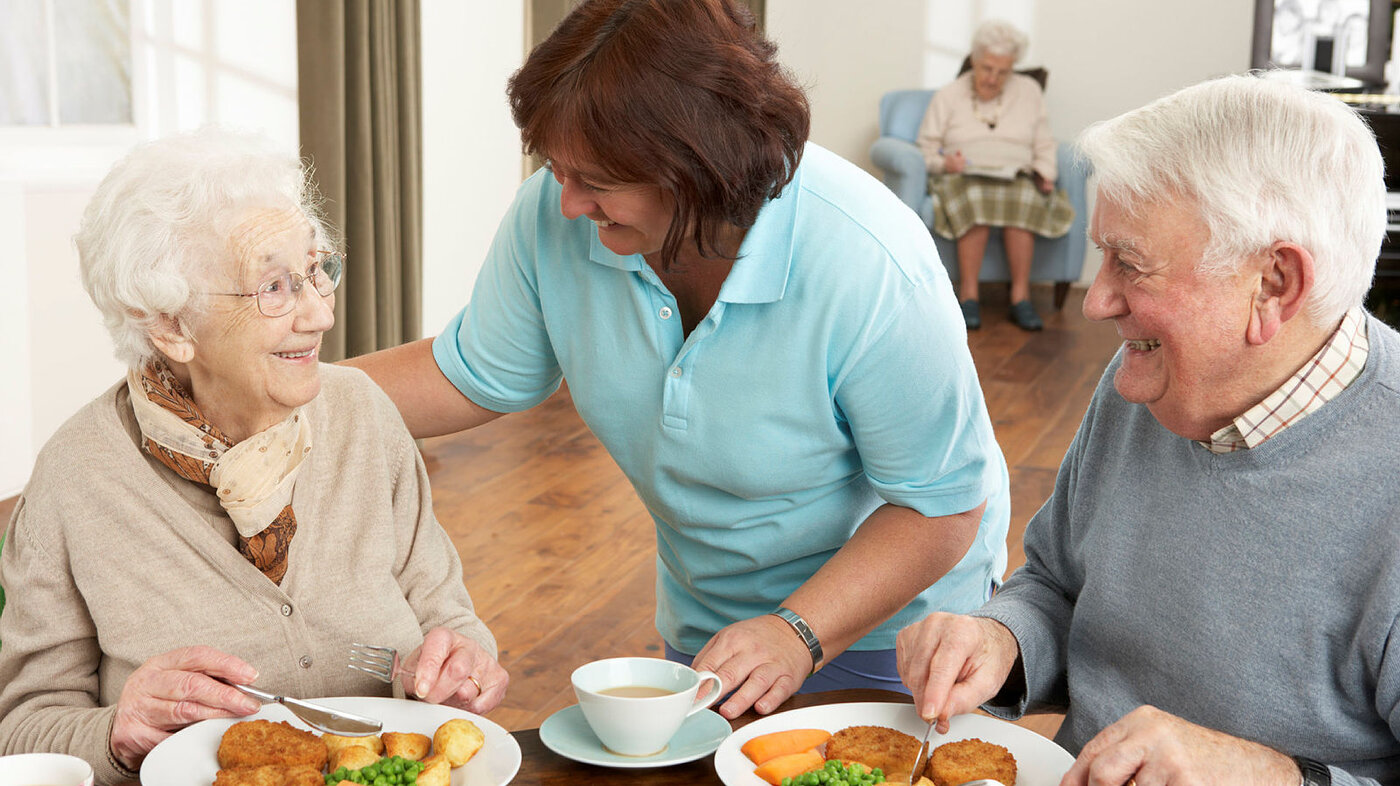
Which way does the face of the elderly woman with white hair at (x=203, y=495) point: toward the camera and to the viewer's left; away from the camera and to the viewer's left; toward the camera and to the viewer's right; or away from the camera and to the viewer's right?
toward the camera and to the viewer's right

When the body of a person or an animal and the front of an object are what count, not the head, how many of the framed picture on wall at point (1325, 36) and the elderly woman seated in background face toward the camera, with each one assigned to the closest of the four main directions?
2

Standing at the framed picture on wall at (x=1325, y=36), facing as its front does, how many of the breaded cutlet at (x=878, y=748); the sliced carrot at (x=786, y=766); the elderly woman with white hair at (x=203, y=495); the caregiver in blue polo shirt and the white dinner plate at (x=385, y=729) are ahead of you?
5

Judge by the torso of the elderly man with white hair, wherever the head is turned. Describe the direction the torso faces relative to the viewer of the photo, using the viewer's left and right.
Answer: facing the viewer and to the left of the viewer

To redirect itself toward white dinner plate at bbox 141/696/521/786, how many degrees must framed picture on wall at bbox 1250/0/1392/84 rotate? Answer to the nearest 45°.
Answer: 0° — it already faces it

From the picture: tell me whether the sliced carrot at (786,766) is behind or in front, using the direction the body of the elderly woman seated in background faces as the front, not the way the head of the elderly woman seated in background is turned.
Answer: in front

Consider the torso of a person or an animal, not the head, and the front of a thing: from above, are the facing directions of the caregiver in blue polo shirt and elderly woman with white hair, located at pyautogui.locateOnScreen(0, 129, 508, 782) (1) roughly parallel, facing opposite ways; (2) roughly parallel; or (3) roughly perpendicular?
roughly perpendicular

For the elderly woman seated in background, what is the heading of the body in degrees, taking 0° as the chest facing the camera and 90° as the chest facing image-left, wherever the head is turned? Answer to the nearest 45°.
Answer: approximately 0°

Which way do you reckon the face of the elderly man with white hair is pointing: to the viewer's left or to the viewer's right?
to the viewer's left

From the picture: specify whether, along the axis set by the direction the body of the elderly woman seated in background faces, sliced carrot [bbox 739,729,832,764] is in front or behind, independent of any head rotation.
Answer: in front
